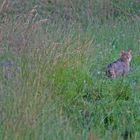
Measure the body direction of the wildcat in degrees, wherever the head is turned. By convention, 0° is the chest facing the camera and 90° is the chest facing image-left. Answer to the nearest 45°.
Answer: approximately 225°
